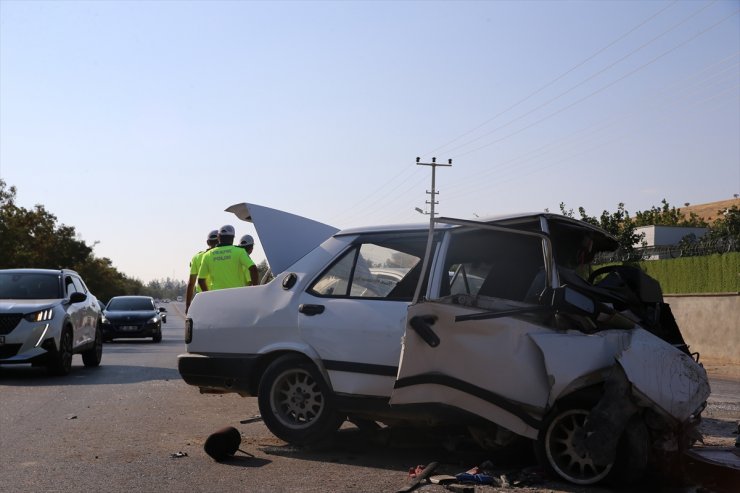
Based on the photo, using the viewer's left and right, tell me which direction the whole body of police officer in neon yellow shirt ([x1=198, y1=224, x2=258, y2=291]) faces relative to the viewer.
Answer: facing away from the viewer

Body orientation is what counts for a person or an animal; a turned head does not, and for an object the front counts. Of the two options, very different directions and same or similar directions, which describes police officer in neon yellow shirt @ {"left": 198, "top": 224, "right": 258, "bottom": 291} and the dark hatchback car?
very different directions

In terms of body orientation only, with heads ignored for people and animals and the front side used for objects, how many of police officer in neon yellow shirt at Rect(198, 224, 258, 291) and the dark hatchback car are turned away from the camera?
1

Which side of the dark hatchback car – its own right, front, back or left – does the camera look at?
front

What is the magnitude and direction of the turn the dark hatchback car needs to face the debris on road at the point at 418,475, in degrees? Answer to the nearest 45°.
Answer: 0° — it already faces it

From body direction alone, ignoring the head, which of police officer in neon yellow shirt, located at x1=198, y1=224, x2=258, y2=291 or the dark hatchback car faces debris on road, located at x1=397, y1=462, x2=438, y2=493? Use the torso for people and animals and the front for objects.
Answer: the dark hatchback car

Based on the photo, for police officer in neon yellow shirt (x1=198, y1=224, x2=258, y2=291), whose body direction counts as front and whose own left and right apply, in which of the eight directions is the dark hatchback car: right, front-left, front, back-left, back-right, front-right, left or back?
front

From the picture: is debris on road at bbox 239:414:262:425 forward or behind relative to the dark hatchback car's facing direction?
forward

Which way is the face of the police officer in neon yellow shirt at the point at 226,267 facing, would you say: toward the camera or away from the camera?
away from the camera

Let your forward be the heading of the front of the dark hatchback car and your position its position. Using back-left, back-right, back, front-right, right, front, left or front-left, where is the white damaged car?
front

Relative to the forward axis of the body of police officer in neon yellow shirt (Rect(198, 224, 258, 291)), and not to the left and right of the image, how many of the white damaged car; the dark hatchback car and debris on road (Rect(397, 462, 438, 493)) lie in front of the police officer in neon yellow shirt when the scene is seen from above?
1
